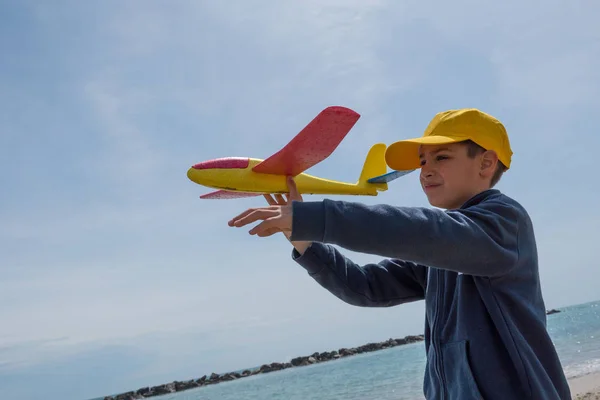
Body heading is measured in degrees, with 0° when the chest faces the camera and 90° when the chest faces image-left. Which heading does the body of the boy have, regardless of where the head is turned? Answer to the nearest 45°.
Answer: approximately 45°
